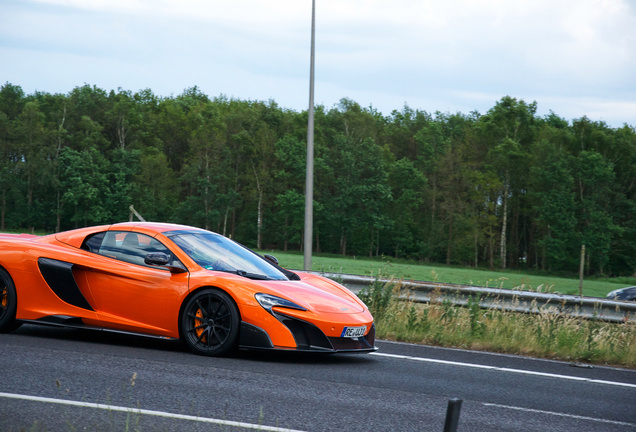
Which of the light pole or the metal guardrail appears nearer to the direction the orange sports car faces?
the metal guardrail

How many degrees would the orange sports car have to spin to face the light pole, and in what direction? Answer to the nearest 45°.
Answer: approximately 135° to its left

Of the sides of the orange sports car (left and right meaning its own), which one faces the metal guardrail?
left

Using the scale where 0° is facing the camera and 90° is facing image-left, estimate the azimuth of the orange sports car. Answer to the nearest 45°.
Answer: approximately 315°
